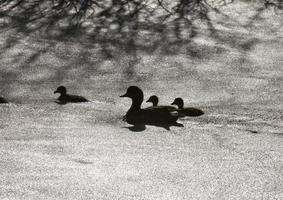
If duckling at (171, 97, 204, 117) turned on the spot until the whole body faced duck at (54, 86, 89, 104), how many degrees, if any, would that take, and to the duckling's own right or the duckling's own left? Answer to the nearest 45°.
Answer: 0° — it already faces it

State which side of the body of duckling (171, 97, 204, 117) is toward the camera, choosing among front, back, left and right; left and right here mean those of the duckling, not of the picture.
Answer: left

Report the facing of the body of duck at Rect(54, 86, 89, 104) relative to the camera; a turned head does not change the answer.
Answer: to the viewer's left

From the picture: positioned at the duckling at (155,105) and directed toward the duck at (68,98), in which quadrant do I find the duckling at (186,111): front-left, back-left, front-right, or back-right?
back-left

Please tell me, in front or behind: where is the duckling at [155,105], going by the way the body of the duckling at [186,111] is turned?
in front

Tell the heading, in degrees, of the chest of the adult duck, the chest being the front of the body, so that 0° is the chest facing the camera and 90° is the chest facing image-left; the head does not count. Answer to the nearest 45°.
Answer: approximately 90°

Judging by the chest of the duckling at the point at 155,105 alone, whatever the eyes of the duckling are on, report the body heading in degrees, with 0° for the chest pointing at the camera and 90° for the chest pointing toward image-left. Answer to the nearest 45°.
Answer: approximately 90°

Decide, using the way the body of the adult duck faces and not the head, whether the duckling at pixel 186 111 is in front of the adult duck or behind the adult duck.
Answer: behind
